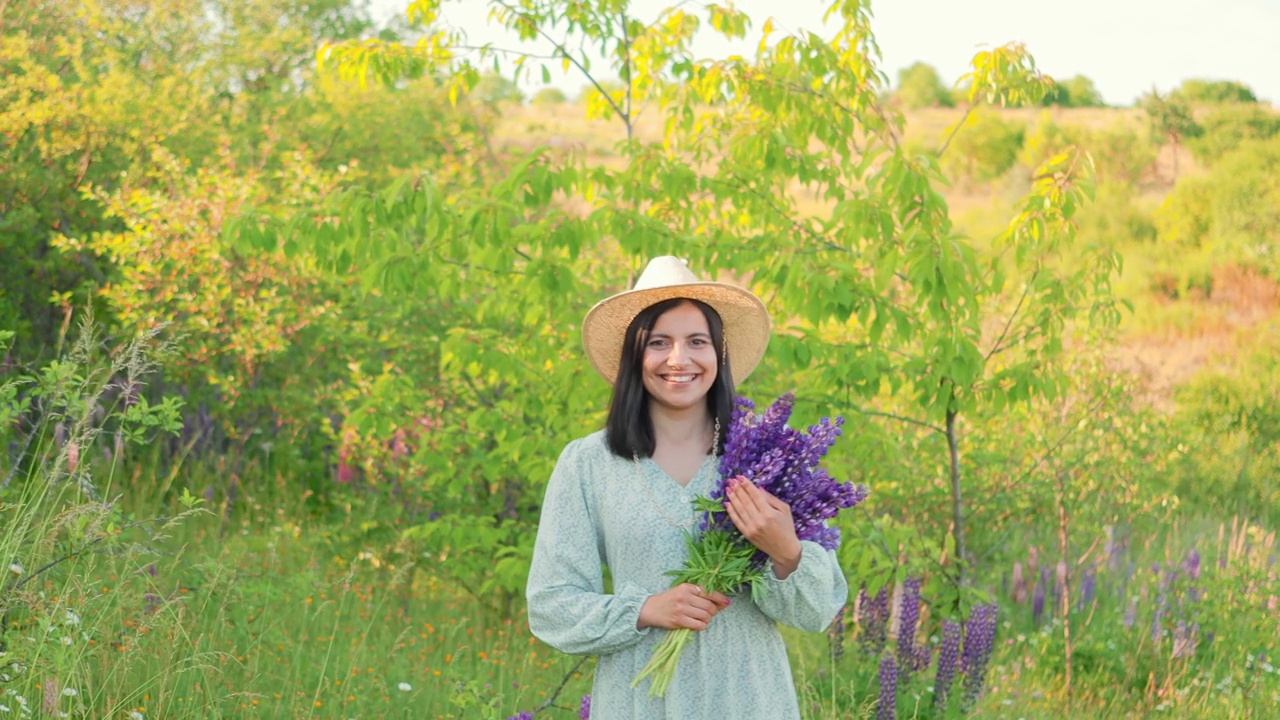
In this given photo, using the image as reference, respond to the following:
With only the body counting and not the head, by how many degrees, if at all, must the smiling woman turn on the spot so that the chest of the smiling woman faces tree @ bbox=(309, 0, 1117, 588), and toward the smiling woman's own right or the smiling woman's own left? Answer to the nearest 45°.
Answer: approximately 180°

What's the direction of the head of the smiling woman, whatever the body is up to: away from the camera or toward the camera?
toward the camera

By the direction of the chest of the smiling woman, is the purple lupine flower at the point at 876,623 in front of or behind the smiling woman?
behind

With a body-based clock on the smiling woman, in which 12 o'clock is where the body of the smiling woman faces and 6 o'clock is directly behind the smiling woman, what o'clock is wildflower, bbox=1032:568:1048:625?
The wildflower is roughly at 7 o'clock from the smiling woman.

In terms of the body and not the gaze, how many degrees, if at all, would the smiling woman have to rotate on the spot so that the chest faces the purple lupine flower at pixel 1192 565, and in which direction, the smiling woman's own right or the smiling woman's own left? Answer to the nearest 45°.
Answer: approximately 135° to the smiling woman's own left

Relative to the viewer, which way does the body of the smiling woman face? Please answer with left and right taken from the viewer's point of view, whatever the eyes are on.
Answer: facing the viewer

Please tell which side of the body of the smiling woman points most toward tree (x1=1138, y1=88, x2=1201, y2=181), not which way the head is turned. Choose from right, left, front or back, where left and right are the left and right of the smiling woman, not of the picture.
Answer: back
